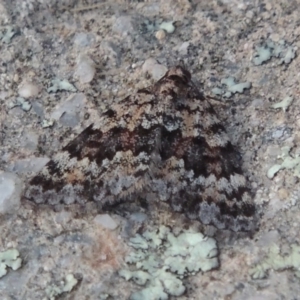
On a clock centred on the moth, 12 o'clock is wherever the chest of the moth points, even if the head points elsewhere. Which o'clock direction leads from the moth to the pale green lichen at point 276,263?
The pale green lichen is roughly at 5 o'clock from the moth.

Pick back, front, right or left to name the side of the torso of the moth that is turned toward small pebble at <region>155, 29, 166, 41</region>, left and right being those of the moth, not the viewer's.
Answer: front

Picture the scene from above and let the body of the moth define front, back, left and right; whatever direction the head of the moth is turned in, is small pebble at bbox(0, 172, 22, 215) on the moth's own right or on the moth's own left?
on the moth's own left

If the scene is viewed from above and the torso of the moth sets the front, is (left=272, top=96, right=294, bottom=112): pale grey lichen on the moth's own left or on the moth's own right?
on the moth's own right

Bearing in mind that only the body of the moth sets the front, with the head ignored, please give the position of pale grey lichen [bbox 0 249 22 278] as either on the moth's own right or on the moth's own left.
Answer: on the moth's own left

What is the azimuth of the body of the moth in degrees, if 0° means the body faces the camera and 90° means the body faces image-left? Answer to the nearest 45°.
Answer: approximately 180°

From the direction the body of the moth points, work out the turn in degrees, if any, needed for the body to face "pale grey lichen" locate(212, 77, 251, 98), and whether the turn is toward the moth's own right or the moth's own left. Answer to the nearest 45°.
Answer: approximately 45° to the moth's own right

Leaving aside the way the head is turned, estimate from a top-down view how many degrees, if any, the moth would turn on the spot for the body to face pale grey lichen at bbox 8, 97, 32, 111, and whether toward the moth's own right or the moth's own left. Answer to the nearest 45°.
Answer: approximately 45° to the moth's own left

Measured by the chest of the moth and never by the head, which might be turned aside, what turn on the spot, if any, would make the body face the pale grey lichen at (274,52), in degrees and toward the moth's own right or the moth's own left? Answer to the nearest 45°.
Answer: approximately 45° to the moth's own right

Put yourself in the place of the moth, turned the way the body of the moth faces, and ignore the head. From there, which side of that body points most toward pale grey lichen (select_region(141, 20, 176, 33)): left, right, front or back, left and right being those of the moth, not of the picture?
front

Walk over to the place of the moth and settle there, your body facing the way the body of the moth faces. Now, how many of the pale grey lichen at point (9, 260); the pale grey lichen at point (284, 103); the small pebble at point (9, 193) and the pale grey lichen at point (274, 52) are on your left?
2
